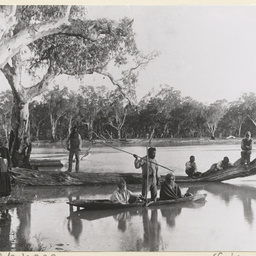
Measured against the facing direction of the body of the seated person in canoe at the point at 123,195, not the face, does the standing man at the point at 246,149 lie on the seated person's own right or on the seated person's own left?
on the seated person's own left

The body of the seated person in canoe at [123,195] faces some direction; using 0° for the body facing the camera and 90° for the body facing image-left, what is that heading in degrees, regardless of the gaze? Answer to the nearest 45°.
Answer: approximately 0°

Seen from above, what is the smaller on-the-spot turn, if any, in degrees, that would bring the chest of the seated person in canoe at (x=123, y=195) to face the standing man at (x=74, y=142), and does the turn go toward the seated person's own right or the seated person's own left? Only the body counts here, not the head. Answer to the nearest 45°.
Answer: approximately 135° to the seated person's own right

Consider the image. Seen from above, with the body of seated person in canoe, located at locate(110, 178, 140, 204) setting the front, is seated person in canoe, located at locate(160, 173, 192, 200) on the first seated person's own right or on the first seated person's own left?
on the first seated person's own left
